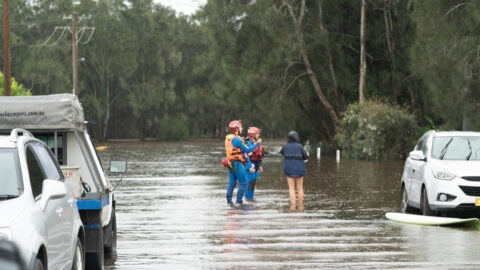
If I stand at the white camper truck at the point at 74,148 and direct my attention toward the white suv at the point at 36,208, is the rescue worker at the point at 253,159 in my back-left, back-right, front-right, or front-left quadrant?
back-left

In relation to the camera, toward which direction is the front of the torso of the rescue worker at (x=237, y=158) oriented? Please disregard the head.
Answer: to the viewer's right

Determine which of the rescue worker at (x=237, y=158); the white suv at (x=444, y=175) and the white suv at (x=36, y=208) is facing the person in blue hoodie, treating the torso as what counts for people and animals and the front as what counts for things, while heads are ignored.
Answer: the rescue worker

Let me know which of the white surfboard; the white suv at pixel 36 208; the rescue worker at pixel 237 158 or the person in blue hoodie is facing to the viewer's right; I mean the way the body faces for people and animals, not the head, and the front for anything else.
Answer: the rescue worker

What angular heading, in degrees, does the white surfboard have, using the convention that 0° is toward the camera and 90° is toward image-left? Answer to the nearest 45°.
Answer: approximately 90°

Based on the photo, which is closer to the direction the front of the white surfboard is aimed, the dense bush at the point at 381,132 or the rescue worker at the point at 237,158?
the rescue worker

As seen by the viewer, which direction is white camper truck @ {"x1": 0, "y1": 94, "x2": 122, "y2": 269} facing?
away from the camera

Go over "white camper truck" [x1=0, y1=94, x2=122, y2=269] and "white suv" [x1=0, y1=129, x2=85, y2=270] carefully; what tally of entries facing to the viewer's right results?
0
